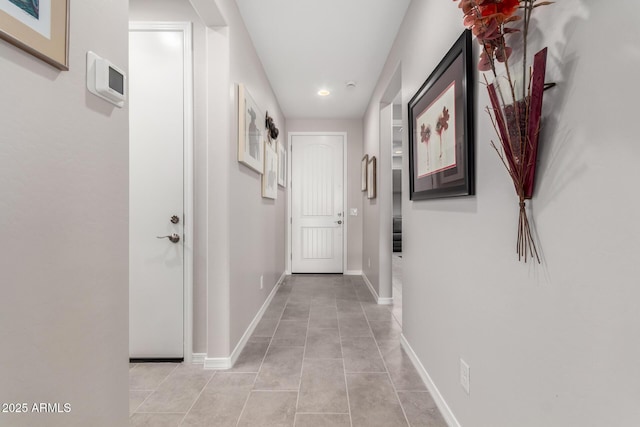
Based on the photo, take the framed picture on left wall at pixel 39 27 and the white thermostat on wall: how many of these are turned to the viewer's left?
0

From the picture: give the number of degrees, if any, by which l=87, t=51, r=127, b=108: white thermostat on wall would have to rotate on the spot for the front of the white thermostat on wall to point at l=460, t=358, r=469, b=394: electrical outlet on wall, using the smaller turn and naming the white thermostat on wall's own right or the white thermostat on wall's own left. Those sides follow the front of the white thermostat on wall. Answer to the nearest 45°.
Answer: approximately 45° to the white thermostat on wall's own left

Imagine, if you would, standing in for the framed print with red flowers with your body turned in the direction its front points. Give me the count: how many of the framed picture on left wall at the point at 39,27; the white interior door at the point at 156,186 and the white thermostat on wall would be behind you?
0

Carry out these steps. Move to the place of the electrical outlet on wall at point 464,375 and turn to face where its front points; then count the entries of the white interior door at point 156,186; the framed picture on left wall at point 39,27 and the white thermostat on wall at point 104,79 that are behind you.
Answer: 0

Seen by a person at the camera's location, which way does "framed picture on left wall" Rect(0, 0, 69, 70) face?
facing the viewer and to the right of the viewer

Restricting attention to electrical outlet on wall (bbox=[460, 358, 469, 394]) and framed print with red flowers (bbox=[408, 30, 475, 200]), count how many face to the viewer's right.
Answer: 0

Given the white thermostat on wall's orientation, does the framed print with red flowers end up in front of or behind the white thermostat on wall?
in front

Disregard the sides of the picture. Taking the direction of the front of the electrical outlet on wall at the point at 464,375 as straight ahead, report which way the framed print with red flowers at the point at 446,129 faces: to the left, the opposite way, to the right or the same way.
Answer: the same way

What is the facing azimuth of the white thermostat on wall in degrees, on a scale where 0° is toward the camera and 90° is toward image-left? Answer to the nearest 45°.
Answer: approximately 315°

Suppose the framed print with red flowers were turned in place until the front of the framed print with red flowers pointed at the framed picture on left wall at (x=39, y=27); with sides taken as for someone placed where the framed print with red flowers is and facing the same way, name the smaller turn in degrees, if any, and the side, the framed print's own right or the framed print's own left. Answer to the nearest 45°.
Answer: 0° — it already faces it

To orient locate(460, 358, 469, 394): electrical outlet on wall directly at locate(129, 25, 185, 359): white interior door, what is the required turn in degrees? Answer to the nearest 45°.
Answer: approximately 45° to its right

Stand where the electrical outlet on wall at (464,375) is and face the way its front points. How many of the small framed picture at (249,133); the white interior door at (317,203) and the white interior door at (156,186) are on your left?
0

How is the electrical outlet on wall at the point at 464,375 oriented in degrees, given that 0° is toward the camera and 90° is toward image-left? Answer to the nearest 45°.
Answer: approximately 45°

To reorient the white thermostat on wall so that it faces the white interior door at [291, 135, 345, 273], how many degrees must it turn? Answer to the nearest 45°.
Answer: approximately 90° to its left

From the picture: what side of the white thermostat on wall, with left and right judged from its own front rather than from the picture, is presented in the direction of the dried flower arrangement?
front

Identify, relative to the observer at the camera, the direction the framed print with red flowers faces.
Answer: facing the viewer and to the left of the viewer

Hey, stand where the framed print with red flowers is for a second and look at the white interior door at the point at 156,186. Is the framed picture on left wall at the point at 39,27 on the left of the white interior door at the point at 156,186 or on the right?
left

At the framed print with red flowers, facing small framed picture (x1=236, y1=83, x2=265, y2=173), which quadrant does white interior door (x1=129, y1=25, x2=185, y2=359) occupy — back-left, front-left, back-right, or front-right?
front-left

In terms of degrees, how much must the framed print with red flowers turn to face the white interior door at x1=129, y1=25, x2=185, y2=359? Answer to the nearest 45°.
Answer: approximately 45° to its right

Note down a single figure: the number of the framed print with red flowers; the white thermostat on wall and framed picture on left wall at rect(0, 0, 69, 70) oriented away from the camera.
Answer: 0
